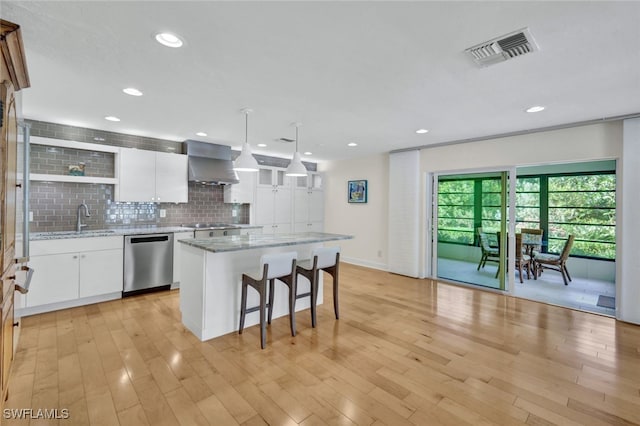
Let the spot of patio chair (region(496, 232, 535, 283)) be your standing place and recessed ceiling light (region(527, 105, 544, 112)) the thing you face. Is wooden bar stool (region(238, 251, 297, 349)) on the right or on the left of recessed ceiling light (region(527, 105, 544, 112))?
right

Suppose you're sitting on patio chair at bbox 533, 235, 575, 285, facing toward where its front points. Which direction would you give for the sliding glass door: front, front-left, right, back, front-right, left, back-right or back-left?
front-left

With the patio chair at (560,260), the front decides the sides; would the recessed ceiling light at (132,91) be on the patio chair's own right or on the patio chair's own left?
on the patio chair's own left

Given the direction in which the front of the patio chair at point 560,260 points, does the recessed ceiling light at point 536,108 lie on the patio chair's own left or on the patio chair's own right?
on the patio chair's own left

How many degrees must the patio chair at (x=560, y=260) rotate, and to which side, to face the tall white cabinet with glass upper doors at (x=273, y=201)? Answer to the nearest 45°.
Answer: approximately 45° to its left

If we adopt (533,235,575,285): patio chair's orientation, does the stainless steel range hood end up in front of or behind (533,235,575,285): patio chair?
in front

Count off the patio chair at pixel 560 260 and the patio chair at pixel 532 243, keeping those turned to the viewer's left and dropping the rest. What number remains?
1

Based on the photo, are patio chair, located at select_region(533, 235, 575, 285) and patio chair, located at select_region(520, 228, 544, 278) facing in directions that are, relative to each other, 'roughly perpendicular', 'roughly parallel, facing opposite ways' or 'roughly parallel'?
roughly perpendicular

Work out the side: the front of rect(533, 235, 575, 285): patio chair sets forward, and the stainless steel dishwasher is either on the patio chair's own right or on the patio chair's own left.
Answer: on the patio chair's own left

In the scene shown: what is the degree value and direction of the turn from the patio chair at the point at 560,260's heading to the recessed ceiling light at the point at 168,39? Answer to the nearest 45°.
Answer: approximately 90° to its left

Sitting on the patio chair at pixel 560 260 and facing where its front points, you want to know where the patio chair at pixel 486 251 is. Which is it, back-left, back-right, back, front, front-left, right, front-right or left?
front-left

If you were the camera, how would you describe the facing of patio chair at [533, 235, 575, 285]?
facing to the left of the viewer

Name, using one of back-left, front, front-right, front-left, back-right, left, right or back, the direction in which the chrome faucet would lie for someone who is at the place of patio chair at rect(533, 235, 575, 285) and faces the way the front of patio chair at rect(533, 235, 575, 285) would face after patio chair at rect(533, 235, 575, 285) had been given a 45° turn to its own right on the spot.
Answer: left
